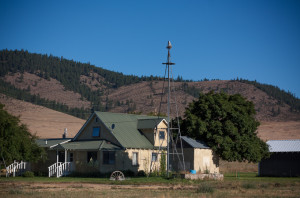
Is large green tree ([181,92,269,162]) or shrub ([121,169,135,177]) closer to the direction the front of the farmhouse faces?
the shrub

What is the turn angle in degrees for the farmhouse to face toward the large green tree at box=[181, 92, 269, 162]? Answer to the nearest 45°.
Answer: approximately 135° to its left

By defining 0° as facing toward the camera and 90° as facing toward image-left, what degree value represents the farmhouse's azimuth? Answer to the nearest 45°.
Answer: approximately 45°
